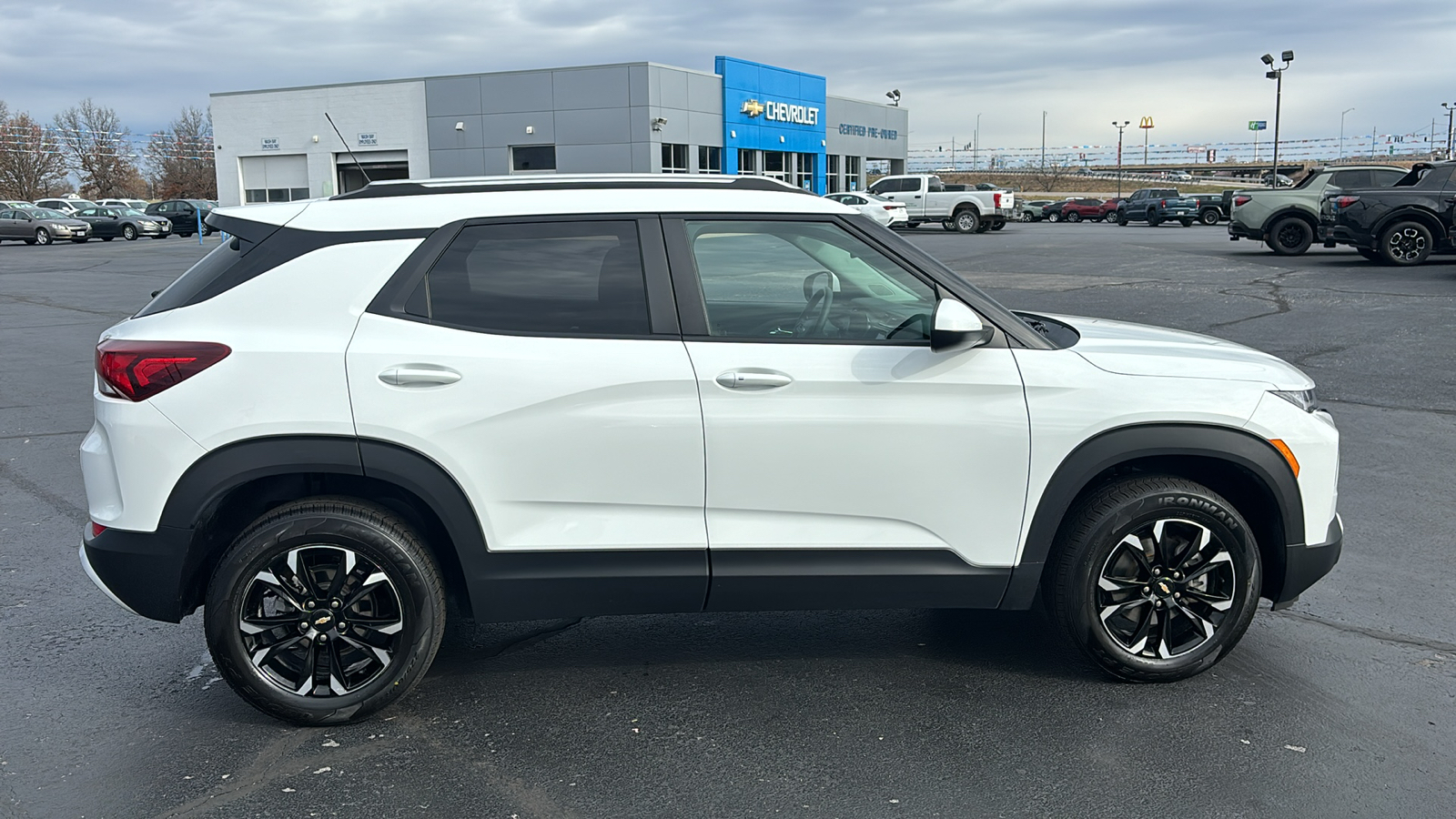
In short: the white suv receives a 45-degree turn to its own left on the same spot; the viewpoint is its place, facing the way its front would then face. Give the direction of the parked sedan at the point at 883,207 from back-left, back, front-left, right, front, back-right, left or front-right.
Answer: front-left

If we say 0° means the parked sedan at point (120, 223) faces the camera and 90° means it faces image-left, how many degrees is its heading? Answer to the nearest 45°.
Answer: approximately 315°

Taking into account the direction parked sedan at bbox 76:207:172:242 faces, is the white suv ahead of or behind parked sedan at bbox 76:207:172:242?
ahead

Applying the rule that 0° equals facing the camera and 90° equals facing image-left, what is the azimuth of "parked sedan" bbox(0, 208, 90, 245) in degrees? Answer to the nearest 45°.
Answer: approximately 315°

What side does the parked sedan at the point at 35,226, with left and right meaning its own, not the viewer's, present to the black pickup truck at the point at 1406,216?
front

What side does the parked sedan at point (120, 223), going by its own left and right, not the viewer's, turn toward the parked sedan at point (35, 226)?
right

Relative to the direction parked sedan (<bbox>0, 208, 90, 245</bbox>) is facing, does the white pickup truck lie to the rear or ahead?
ahead

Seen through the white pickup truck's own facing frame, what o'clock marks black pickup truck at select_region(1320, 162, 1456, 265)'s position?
The black pickup truck is roughly at 7 o'clock from the white pickup truck.

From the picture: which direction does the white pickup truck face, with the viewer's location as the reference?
facing away from the viewer and to the left of the viewer

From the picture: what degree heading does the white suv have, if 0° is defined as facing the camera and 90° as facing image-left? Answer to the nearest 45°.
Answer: approximately 270°

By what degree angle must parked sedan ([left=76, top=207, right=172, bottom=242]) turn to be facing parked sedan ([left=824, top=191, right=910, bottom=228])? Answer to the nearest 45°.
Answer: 0° — it already faces it
